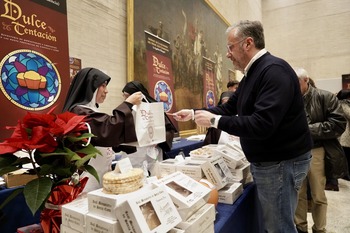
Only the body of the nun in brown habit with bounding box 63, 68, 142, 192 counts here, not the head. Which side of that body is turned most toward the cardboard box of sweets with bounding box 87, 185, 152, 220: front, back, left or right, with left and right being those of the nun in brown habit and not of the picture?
right

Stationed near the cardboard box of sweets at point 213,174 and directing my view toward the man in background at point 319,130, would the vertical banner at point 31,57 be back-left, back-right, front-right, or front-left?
back-left

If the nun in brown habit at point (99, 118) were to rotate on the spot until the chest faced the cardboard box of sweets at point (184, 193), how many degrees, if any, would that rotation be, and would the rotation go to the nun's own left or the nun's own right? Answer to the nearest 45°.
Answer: approximately 45° to the nun's own right

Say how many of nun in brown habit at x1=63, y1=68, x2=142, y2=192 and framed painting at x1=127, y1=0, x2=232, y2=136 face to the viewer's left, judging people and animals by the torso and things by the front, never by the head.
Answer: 0

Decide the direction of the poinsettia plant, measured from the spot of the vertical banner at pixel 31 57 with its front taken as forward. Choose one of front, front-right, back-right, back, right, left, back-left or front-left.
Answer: front-right

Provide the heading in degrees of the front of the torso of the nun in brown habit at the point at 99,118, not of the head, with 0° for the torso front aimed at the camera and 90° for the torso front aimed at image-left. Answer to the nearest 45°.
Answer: approximately 270°

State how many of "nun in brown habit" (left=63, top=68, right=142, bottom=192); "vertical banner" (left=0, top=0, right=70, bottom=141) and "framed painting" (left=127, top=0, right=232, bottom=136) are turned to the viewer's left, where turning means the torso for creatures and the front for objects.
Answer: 0

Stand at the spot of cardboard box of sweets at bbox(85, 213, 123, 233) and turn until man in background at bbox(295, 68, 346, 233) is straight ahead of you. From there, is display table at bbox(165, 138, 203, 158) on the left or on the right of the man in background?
left

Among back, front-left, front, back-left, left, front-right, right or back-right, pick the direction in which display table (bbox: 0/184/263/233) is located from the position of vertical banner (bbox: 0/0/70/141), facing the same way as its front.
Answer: front

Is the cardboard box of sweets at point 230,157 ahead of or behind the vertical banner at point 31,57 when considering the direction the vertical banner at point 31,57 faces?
ahead

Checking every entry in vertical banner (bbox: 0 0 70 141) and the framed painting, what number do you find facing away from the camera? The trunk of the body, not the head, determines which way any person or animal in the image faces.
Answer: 0

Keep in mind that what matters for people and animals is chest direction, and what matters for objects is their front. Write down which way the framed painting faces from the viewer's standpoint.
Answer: facing the viewer and to the right of the viewer

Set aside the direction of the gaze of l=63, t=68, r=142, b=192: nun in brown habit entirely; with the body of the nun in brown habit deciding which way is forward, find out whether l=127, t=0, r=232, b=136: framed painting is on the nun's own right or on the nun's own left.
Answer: on the nun's own left

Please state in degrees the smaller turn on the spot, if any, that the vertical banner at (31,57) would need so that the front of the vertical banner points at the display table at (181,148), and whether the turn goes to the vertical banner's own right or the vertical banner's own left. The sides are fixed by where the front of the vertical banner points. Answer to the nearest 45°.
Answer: approximately 45° to the vertical banner's own left

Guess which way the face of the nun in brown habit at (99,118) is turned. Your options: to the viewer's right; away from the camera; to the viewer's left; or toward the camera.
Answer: to the viewer's right
